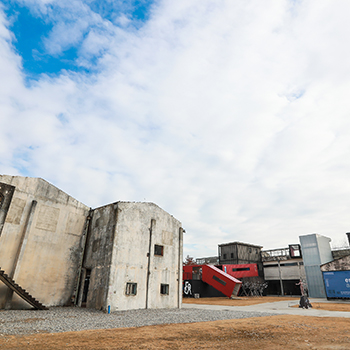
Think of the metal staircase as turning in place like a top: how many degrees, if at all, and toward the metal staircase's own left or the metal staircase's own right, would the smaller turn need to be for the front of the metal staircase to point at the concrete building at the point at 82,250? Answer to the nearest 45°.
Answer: approximately 45° to the metal staircase's own left

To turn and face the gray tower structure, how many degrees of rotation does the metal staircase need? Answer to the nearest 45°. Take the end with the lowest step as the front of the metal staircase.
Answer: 0° — it already faces it

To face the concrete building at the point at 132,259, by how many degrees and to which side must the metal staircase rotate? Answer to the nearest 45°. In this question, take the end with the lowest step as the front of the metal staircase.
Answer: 0° — it already faces it

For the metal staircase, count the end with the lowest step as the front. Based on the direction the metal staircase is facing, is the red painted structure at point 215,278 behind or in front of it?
in front

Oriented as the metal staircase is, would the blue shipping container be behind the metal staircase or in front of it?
in front

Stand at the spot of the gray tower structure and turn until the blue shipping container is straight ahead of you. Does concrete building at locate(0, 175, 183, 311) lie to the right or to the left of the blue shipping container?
right

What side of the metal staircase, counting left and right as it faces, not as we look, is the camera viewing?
right

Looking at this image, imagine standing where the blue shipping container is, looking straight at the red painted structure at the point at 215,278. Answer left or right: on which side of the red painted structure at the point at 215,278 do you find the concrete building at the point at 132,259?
left

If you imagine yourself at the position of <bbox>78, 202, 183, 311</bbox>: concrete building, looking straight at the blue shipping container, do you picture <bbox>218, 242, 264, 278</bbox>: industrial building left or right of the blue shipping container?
left

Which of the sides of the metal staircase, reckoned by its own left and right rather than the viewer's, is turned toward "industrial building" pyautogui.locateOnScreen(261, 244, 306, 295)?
front
